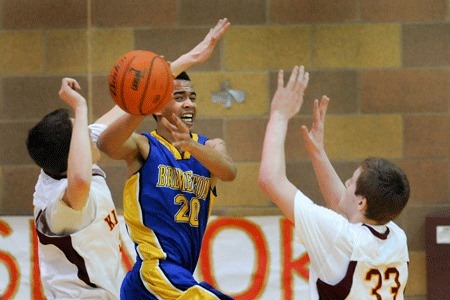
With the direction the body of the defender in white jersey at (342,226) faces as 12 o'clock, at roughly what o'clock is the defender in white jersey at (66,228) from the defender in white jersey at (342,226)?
the defender in white jersey at (66,228) is roughly at 11 o'clock from the defender in white jersey at (342,226).

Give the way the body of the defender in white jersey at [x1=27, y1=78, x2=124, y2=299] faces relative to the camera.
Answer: to the viewer's right

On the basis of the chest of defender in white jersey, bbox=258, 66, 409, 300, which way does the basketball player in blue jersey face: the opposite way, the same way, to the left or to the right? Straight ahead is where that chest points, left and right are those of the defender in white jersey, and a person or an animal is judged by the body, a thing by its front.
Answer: the opposite way

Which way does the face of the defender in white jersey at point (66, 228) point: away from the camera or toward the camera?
away from the camera

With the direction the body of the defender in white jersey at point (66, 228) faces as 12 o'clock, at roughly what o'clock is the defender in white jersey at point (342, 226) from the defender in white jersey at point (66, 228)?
the defender in white jersey at point (342, 226) is roughly at 1 o'clock from the defender in white jersey at point (66, 228).

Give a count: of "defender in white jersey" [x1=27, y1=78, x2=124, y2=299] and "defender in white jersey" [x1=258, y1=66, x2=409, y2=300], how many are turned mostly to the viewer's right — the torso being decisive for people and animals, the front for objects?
1

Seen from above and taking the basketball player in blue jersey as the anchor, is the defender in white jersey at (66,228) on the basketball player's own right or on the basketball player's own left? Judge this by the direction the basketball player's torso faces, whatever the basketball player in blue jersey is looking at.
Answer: on the basketball player's own right

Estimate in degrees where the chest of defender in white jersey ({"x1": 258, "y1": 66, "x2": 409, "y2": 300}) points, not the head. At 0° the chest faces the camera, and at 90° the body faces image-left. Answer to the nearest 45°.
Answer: approximately 135°
